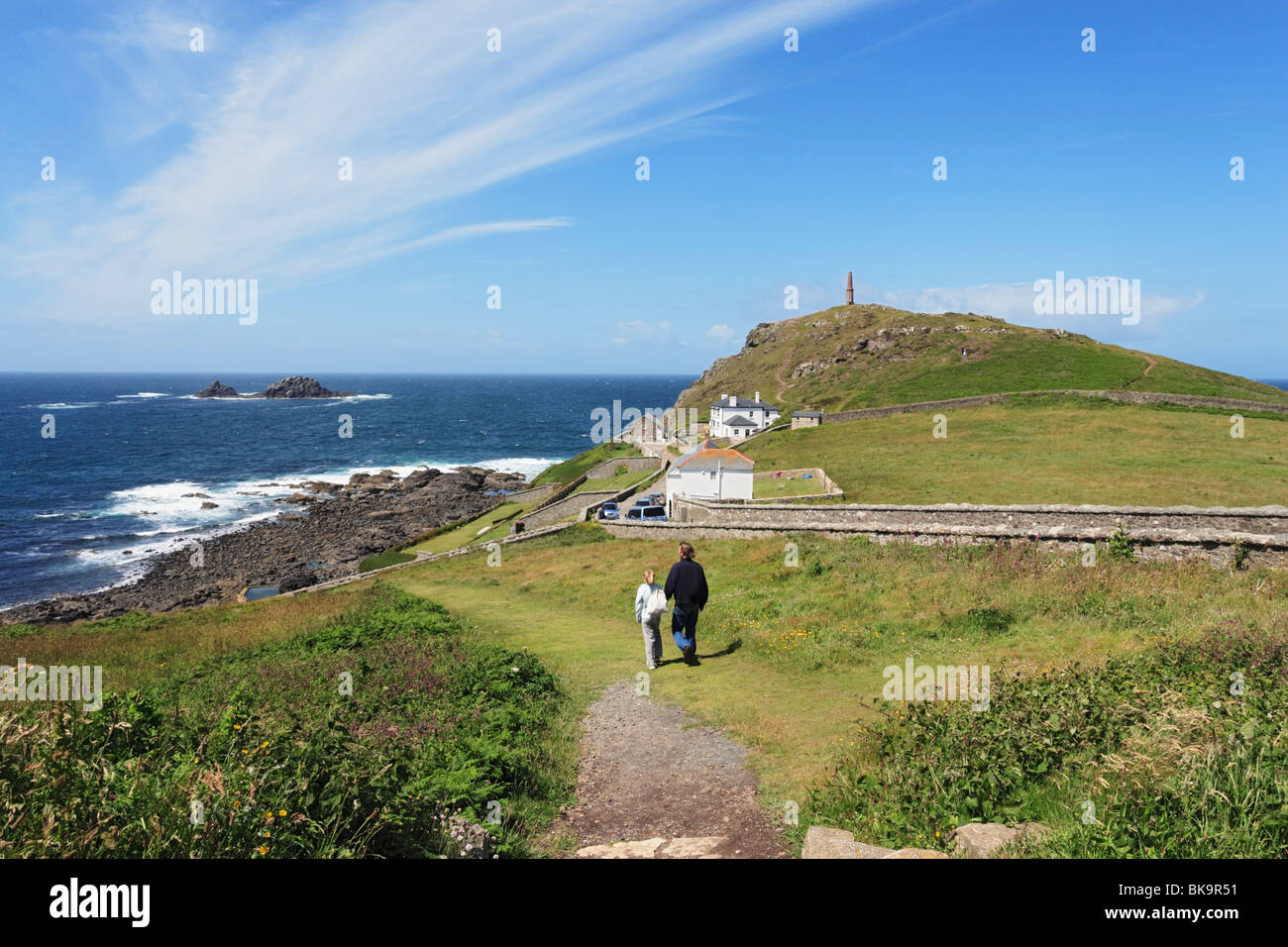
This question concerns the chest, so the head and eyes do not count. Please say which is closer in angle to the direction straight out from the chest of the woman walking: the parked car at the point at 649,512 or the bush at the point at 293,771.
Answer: the parked car

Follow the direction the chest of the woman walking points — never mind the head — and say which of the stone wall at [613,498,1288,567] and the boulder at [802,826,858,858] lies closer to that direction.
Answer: the stone wall

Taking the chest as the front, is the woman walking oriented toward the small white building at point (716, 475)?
yes

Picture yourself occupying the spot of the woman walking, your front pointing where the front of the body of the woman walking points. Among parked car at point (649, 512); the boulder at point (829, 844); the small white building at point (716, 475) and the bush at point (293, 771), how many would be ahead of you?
2

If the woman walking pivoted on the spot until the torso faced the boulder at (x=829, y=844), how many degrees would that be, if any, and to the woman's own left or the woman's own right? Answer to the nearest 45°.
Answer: approximately 180°

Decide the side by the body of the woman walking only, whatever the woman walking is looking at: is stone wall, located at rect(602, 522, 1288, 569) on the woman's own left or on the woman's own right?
on the woman's own right

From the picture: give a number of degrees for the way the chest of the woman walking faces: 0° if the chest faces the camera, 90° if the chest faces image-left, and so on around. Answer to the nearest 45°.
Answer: approximately 180°

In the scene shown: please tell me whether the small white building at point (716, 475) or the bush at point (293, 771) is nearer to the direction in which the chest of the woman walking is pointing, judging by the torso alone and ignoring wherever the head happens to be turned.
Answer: the small white building

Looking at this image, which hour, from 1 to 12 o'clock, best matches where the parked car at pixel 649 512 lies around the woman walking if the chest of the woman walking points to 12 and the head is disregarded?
The parked car is roughly at 12 o'clock from the woman walking.

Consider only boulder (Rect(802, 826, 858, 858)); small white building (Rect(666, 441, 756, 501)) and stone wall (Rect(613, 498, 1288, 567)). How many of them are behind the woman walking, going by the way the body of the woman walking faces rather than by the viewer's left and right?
1

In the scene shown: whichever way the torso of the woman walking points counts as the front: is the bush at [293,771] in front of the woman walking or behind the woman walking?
behind
